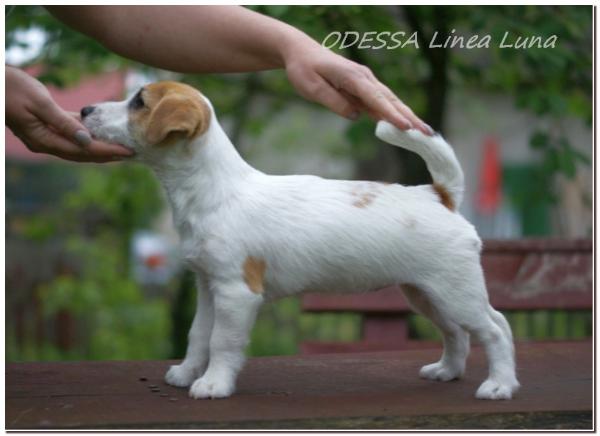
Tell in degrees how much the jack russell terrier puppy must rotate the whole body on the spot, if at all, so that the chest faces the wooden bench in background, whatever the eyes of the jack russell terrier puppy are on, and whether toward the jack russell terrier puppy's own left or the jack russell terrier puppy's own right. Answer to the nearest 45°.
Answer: approximately 135° to the jack russell terrier puppy's own right

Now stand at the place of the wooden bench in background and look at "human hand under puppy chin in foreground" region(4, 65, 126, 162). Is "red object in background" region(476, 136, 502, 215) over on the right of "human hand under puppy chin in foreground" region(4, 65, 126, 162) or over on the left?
right

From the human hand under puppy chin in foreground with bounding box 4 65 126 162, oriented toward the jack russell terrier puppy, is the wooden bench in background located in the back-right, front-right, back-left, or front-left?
front-left

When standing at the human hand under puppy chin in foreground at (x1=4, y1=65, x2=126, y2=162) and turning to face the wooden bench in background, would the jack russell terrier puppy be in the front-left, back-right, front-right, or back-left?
front-right

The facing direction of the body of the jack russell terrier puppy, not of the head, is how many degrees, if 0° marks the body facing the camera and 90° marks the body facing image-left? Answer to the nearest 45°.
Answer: approximately 90°

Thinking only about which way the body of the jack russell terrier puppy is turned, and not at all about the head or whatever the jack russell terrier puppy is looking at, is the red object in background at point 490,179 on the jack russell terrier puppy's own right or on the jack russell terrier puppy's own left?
on the jack russell terrier puppy's own right
